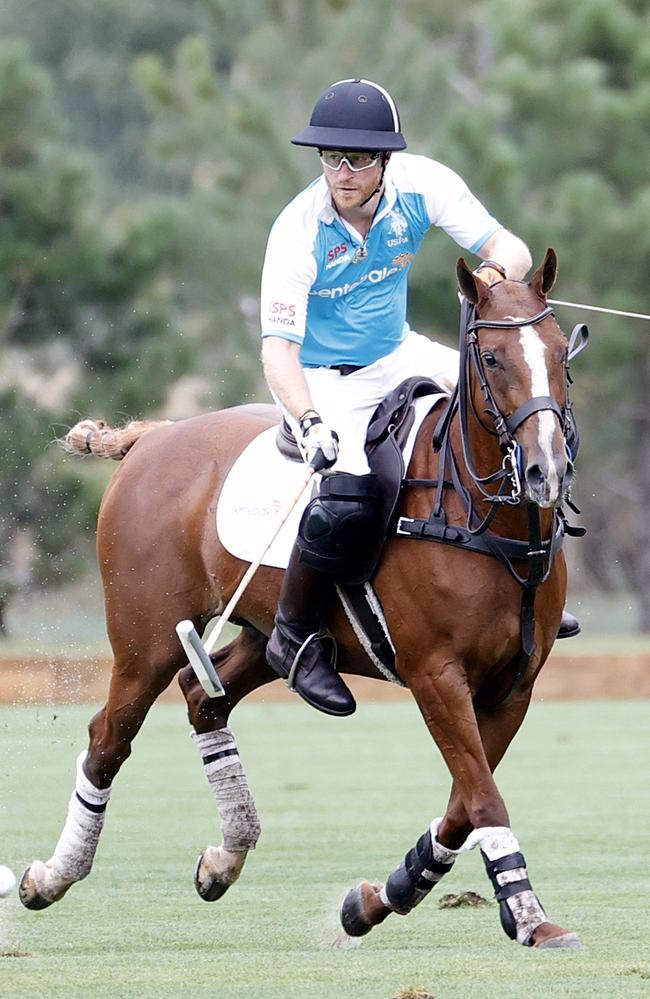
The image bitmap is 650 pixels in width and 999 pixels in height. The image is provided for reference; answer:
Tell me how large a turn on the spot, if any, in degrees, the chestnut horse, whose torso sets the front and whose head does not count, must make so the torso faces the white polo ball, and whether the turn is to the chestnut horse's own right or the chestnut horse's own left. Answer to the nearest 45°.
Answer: approximately 135° to the chestnut horse's own right

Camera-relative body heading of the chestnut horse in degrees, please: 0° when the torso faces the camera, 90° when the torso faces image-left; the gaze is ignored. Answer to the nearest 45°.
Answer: approximately 315°
